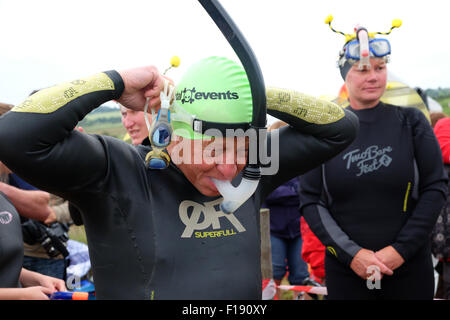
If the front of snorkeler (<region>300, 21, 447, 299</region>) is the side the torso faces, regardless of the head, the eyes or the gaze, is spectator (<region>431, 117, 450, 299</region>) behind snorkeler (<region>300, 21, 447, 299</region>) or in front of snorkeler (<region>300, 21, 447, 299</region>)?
behind

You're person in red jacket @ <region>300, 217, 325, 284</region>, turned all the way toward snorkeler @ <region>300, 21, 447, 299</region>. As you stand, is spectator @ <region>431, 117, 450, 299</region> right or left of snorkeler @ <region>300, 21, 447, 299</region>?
left

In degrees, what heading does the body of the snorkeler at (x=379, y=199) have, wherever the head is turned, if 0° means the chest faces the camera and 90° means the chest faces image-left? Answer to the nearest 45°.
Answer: approximately 0°

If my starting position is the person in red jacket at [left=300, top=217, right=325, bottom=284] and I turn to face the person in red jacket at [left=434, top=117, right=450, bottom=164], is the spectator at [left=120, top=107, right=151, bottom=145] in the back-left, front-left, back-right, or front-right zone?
back-right

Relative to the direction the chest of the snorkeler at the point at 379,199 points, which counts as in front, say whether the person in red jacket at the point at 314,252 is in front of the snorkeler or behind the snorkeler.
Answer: behind

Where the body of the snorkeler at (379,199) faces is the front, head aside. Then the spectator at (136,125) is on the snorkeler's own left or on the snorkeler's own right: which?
on the snorkeler's own right
